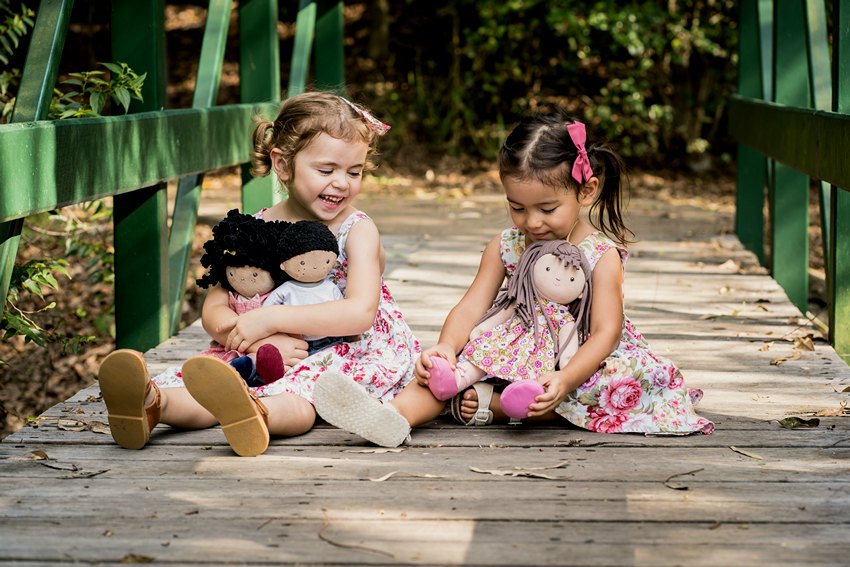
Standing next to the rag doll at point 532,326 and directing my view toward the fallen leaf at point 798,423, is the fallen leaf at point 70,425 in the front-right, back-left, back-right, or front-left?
back-right

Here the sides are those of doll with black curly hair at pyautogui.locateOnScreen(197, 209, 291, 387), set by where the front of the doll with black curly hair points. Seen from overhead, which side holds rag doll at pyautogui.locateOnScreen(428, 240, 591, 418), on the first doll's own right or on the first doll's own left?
on the first doll's own left

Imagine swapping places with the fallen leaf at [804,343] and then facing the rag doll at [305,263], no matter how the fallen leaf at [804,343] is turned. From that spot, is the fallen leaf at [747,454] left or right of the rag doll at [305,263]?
left

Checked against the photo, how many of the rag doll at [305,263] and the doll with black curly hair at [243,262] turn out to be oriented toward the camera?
2

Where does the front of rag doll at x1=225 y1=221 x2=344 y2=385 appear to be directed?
toward the camera

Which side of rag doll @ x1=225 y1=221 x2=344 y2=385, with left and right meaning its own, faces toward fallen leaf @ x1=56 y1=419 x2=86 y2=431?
right

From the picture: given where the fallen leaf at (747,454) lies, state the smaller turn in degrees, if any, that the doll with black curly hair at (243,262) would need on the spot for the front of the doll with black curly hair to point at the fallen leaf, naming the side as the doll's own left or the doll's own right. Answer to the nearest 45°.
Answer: approximately 45° to the doll's own left

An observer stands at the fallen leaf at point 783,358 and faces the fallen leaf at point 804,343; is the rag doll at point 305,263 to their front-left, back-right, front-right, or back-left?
back-left

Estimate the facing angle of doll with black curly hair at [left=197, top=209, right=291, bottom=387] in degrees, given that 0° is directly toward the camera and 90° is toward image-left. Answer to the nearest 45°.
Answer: approximately 0°

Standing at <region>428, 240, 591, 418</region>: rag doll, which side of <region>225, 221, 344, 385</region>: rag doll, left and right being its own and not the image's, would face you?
left
